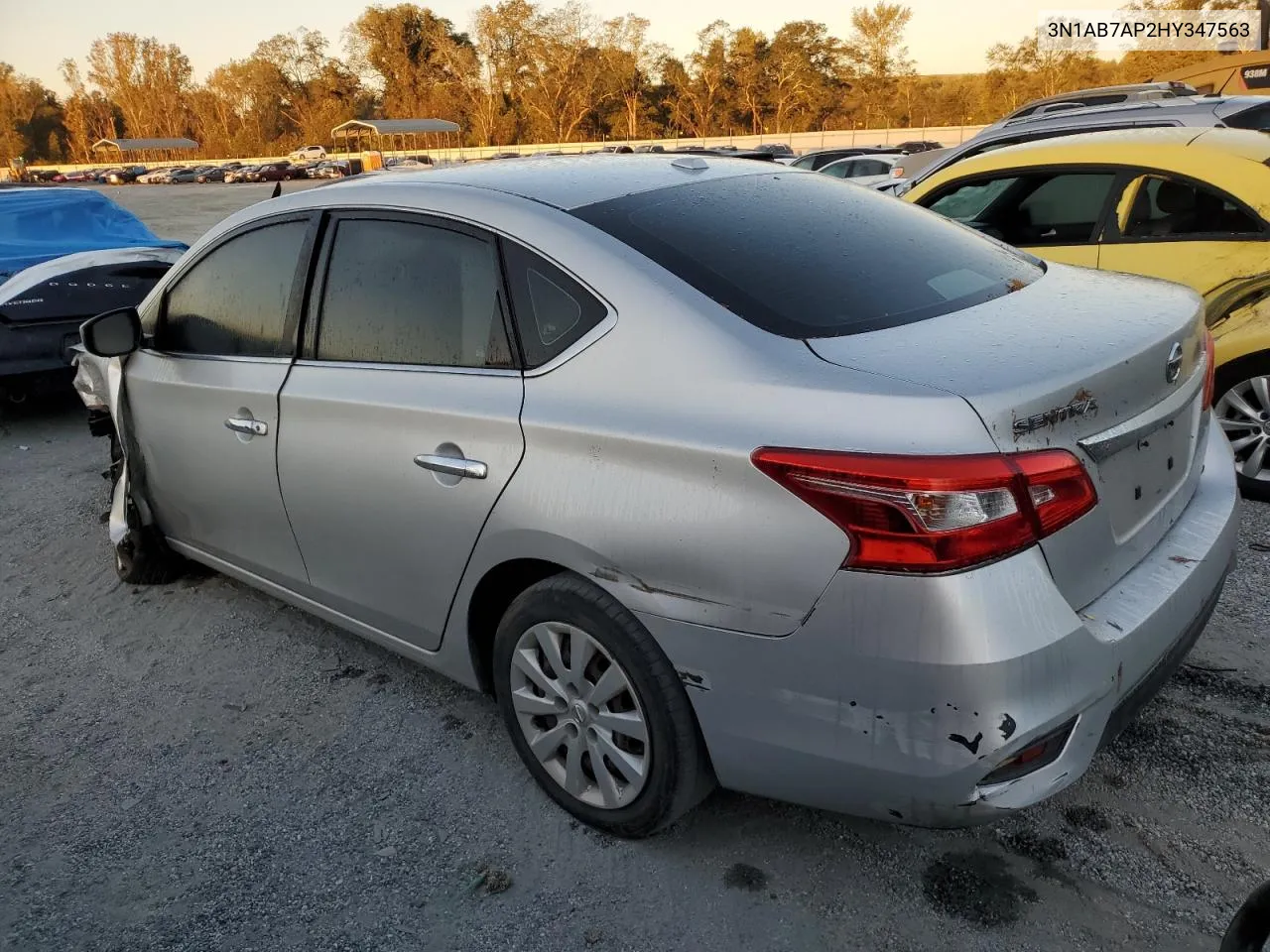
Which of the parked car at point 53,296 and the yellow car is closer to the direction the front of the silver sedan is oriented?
the parked car

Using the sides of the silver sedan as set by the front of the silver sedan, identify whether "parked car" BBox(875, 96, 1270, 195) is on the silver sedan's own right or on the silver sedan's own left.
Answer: on the silver sedan's own right

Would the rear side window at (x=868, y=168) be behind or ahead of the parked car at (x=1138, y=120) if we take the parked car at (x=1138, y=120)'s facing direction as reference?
ahead

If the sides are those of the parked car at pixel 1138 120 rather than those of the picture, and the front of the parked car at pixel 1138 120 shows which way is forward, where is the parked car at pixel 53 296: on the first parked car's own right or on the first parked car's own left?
on the first parked car's own left

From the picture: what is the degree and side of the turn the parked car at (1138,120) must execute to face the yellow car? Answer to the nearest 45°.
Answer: approximately 135° to its left

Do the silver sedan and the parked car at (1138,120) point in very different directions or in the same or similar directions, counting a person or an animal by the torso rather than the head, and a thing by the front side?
same or similar directions

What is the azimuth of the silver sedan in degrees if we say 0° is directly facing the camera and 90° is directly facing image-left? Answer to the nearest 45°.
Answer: approximately 135°

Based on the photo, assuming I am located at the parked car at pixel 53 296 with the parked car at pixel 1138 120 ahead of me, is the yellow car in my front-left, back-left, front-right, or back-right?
front-right

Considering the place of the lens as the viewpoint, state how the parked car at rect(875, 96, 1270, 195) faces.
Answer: facing away from the viewer and to the left of the viewer

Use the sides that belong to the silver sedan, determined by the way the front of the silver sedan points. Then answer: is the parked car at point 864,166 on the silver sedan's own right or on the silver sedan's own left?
on the silver sedan's own right

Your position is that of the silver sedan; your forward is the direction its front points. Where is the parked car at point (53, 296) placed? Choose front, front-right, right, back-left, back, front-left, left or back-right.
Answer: front

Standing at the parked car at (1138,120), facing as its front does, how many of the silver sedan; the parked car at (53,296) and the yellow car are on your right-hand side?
0

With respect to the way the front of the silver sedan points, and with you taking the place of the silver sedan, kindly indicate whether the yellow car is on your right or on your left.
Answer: on your right

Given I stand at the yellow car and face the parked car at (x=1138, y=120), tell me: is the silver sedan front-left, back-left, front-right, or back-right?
back-left
